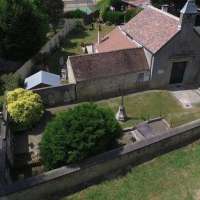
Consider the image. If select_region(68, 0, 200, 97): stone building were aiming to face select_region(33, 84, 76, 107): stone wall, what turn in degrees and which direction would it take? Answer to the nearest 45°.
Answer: approximately 90° to its right

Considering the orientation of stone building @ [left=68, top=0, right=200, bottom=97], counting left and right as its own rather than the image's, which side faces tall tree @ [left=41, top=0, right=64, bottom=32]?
back

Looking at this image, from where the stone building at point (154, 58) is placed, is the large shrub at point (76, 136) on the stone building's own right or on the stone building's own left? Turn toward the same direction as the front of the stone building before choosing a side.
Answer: on the stone building's own right

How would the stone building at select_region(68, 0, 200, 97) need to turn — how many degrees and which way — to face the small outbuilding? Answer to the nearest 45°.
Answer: approximately 135° to its right

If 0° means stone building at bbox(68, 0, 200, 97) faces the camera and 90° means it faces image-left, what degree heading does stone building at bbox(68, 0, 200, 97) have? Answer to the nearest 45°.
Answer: approximately 315°

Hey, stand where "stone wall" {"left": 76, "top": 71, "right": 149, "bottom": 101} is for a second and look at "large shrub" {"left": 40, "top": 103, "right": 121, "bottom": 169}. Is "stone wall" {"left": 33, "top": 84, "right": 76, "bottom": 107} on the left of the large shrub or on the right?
right

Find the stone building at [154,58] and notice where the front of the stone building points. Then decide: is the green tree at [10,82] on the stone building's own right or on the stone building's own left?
on the stone building's own right

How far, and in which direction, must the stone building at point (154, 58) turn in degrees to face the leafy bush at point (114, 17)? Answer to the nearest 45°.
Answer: approximately 135° to its left

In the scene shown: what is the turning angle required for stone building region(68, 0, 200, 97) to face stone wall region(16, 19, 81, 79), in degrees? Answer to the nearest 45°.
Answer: approximately 180°

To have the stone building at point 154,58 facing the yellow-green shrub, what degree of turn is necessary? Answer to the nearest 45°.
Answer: approximately 90° to its right
